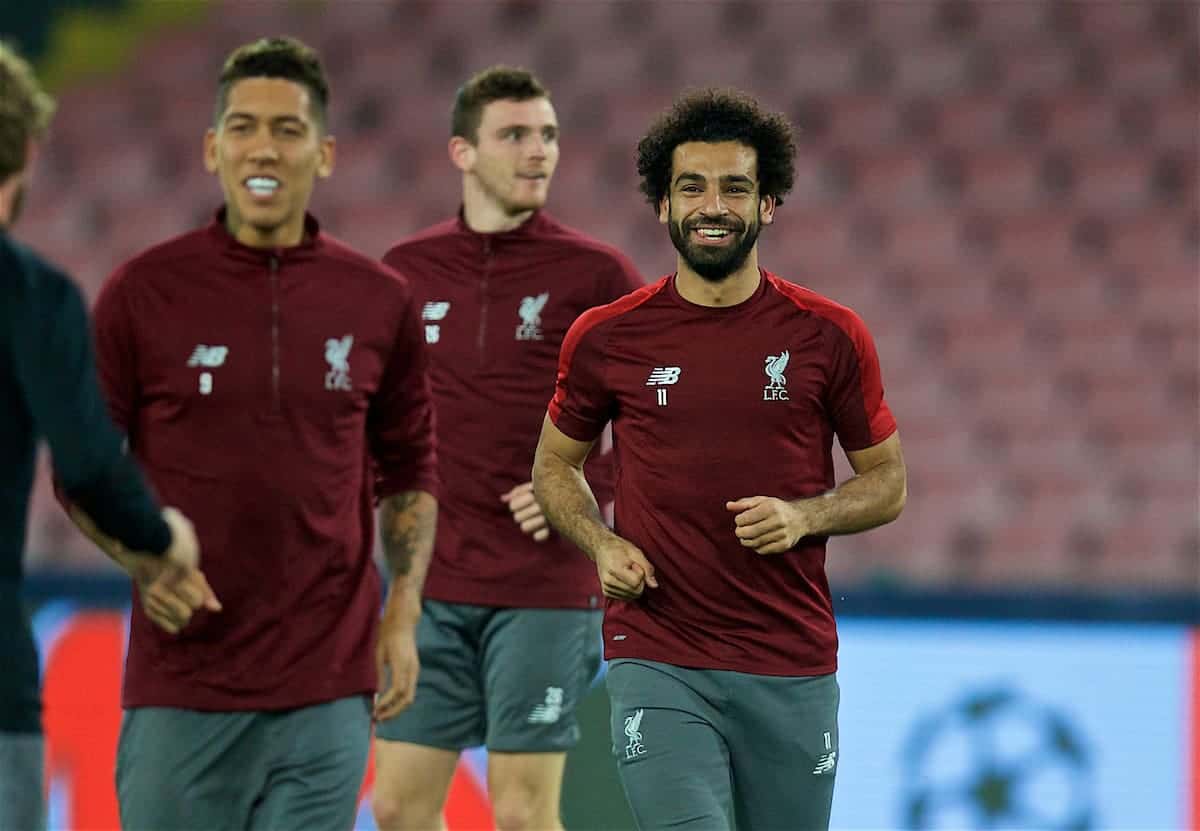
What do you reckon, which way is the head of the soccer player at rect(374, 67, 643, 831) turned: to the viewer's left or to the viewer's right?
to the viewer's right

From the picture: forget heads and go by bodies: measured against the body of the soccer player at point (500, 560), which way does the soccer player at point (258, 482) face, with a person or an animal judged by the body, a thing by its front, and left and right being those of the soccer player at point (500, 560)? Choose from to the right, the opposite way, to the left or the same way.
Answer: the same way

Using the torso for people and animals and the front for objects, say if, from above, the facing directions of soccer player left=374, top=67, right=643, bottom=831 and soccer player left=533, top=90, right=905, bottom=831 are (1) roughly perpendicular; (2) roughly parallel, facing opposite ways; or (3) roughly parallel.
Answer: roughly parallel

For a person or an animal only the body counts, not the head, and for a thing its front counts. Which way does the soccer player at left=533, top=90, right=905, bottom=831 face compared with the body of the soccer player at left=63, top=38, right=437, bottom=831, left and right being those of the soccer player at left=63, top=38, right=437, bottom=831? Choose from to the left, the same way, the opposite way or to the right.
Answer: the same way

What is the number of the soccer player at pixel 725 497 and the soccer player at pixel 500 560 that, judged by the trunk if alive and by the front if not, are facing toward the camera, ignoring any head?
2

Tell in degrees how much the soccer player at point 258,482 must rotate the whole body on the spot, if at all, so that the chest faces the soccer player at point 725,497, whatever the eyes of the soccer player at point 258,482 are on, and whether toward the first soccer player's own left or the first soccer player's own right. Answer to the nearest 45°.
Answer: approximately 90° to the first soccer player's own left

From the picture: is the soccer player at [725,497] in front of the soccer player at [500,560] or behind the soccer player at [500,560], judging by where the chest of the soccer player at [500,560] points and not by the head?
in front

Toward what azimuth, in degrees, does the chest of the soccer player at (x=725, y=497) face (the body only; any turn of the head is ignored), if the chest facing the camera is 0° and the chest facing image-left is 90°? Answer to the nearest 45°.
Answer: approximately 0°

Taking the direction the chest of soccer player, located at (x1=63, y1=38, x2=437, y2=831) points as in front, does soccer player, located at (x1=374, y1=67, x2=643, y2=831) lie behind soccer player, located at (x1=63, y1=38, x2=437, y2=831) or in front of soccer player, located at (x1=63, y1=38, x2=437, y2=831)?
behind

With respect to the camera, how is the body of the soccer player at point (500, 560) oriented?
toward the camera

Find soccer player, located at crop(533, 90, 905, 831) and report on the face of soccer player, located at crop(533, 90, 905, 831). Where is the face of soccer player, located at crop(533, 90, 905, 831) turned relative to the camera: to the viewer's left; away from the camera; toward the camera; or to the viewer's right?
toward the camera
